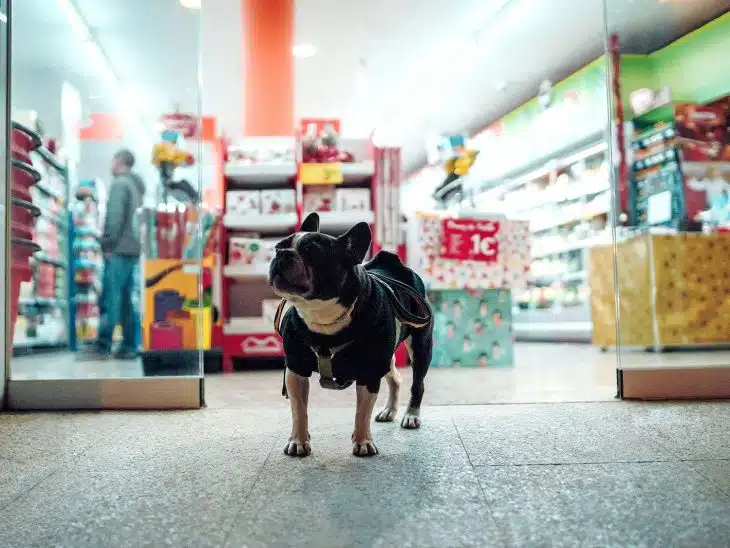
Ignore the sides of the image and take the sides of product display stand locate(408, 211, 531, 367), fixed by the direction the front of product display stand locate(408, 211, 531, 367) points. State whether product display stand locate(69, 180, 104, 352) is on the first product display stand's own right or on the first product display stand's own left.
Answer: on the first product display stand's own right

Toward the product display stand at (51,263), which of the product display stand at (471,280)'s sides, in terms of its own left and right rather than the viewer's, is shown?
right

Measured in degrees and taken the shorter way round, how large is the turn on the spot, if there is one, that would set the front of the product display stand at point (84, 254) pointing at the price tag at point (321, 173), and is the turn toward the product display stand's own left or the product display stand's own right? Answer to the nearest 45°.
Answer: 0° — it already faces it

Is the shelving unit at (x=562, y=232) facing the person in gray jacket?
yes

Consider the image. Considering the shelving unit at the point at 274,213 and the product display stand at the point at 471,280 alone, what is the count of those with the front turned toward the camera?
2

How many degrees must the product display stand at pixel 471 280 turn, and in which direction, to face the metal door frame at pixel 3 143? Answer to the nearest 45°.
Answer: approximately 45° to its right

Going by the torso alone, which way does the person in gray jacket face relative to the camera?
to the viewer's left

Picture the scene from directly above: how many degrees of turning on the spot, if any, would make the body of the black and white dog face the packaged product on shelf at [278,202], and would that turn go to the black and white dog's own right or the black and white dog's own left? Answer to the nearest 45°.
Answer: approximately 135° to the black and white dog's own right

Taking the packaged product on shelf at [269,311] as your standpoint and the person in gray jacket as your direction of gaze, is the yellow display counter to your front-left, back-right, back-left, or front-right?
back-right
